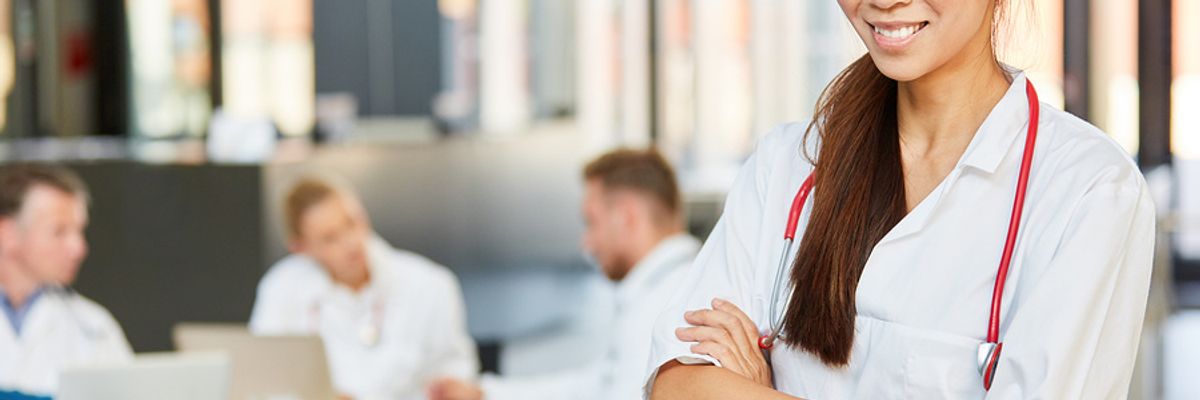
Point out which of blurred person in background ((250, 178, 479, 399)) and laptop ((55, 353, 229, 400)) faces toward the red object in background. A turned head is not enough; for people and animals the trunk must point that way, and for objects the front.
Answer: the laptop

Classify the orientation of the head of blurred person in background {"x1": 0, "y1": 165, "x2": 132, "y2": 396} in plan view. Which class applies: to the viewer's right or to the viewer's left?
to the viewer's right

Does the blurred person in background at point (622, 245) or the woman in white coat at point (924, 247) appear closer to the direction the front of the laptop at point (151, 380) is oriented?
the blurred person in background

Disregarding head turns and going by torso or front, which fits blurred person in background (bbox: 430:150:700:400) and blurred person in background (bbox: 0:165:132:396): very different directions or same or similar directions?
very different directions

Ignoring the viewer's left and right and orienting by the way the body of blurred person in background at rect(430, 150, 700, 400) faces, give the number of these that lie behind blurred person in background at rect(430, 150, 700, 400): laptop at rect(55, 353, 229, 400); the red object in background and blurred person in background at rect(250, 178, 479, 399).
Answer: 0

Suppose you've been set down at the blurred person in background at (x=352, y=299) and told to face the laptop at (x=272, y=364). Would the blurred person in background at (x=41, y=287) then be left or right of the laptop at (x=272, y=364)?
right

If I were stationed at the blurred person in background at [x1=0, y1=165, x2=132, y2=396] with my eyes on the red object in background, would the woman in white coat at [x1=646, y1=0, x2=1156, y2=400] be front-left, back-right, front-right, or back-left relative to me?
back-right

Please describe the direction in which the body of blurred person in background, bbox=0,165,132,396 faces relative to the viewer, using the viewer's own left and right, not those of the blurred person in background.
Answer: facing the viewer and to the right of the viewer

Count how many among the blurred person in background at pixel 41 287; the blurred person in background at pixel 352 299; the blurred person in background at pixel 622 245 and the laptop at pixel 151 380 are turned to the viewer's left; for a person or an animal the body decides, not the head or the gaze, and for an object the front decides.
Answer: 1

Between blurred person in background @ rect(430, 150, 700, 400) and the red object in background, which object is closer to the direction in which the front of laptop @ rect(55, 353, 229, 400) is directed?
the red object in background

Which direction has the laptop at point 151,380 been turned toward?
away from the camera

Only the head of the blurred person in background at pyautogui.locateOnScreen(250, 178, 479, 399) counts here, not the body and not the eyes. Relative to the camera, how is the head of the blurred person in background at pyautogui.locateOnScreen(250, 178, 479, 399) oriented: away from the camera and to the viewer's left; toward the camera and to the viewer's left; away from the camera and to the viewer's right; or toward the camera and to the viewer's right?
toward the camera and to the viewer's right

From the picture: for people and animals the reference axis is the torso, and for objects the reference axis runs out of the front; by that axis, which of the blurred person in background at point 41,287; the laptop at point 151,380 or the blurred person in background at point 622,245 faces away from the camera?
the laptop

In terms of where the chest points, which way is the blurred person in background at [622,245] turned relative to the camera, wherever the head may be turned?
to the viewer's left

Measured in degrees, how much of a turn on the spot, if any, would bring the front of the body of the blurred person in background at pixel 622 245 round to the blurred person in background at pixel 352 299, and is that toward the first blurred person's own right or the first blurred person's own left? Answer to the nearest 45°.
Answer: approximately 45° to the first blurred person's own right

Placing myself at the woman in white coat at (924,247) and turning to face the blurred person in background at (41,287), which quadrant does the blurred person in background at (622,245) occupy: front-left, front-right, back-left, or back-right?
front-right

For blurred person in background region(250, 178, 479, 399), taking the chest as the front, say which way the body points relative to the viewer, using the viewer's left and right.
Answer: facing the viewer

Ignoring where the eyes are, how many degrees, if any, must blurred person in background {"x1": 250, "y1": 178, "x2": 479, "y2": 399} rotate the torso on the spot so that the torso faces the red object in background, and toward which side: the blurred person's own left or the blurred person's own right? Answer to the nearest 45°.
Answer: approximately 180°
